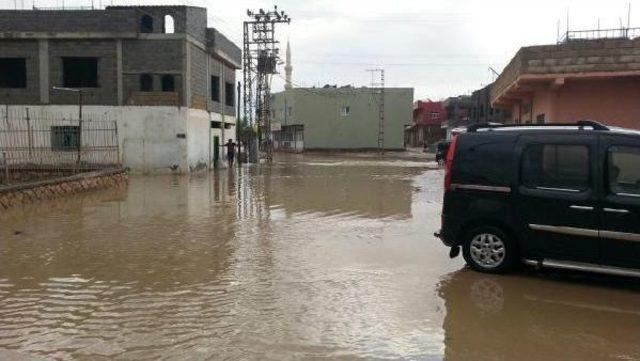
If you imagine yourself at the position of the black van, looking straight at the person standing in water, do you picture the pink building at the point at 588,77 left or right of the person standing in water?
right

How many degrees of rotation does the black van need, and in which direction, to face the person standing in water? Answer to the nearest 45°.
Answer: approximately 135° to its left

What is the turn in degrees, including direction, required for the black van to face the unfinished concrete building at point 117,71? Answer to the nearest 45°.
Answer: approximately 135° to its left

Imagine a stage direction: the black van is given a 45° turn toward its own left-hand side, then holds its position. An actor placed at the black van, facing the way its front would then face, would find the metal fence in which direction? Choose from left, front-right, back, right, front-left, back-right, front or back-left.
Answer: left

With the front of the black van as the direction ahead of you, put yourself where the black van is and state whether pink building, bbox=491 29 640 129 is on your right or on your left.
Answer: on your left

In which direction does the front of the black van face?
to the viewer's right

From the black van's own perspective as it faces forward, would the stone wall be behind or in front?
behind
